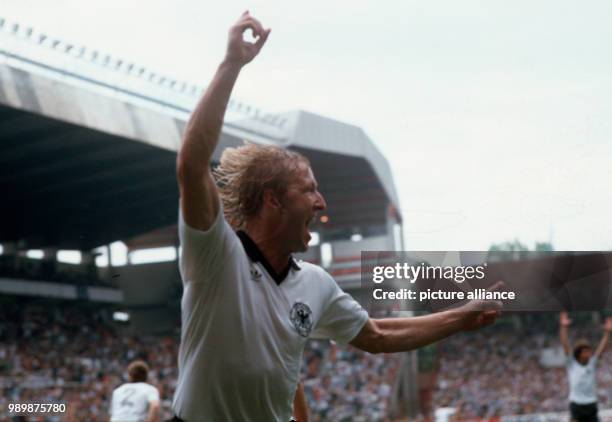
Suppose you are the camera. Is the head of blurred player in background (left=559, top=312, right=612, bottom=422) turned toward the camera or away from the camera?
toward the camera

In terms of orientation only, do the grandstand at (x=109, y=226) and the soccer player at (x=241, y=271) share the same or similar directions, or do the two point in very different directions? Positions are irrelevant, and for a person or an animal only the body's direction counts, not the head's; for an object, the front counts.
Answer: same or similar directions

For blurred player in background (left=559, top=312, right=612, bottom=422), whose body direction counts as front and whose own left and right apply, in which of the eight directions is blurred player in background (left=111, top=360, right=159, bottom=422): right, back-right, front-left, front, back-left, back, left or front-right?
front-right

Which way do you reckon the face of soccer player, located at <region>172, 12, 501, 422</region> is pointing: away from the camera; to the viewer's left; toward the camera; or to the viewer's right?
to the viewer's right

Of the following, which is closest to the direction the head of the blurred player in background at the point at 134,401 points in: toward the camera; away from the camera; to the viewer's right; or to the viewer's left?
away from the camera

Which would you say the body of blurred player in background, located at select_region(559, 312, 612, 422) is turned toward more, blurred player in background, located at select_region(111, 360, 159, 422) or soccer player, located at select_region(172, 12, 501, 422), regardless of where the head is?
the soccer player

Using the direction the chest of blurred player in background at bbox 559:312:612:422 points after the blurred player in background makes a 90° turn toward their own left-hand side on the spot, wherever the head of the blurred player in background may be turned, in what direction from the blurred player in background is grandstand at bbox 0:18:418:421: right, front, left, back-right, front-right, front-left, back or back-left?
back-left

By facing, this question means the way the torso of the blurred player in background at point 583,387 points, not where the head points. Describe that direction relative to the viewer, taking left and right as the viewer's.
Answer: facing the viewer

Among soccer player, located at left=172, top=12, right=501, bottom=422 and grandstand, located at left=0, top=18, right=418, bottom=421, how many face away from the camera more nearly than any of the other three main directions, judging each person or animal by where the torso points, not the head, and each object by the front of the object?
0

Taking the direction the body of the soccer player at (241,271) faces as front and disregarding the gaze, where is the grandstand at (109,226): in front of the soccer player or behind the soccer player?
behind

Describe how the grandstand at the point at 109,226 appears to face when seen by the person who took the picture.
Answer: facing the viewer and to the right of the viewer

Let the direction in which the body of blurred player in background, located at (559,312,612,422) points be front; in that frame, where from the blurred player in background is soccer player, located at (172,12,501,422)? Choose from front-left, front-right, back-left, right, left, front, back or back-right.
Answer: front

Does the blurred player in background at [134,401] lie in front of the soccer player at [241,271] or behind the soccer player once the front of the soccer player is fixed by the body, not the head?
behind
